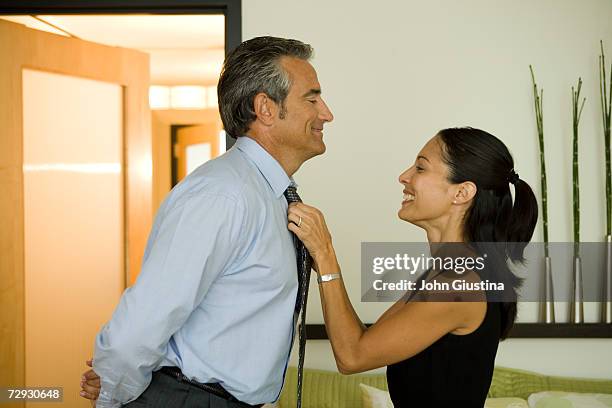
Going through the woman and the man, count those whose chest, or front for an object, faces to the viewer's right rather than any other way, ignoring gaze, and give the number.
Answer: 1

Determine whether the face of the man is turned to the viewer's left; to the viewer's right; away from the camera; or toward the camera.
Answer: to the viewer's right

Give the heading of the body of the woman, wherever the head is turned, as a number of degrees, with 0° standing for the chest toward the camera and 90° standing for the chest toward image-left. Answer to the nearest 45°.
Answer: approximately 90°

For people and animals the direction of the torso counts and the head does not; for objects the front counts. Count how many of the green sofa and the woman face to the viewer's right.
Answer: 0

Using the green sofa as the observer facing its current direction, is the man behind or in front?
in front

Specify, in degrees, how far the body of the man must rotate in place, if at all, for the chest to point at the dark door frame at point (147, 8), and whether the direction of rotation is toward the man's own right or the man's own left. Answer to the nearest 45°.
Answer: approximately 90° to the man's own left

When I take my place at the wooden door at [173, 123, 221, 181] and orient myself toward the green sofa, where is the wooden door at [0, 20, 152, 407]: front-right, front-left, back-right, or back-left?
front-right

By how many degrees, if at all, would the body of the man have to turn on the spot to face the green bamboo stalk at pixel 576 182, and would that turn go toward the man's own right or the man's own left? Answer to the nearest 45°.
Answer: approximately 45° to the man's own left

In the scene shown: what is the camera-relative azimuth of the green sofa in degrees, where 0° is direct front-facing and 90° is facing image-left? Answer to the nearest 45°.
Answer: approximately 0°

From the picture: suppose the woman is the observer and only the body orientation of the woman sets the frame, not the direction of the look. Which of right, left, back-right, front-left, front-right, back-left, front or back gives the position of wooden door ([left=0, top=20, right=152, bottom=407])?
front-right

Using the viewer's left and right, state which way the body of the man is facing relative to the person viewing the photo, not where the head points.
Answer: facing to the right of the viewer

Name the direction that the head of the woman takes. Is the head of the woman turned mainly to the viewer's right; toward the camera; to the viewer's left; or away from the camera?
to the viewer's left

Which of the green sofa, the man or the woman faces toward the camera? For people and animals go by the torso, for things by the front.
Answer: the green sofa

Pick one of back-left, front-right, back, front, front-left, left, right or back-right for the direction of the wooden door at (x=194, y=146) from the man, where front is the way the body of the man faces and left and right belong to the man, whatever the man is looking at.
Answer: left

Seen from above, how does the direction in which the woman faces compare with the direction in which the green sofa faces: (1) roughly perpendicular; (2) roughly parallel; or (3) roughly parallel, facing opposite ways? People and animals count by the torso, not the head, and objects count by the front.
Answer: roughly perpendicular

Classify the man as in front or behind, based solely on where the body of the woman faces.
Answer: in front

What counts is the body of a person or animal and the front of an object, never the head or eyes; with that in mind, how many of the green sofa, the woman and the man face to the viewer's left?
1

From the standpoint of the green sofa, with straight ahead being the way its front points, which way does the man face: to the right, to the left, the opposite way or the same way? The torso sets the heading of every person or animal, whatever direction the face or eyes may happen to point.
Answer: to the left
